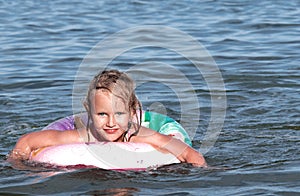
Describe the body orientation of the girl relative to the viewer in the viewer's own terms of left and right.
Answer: facing the viewer
